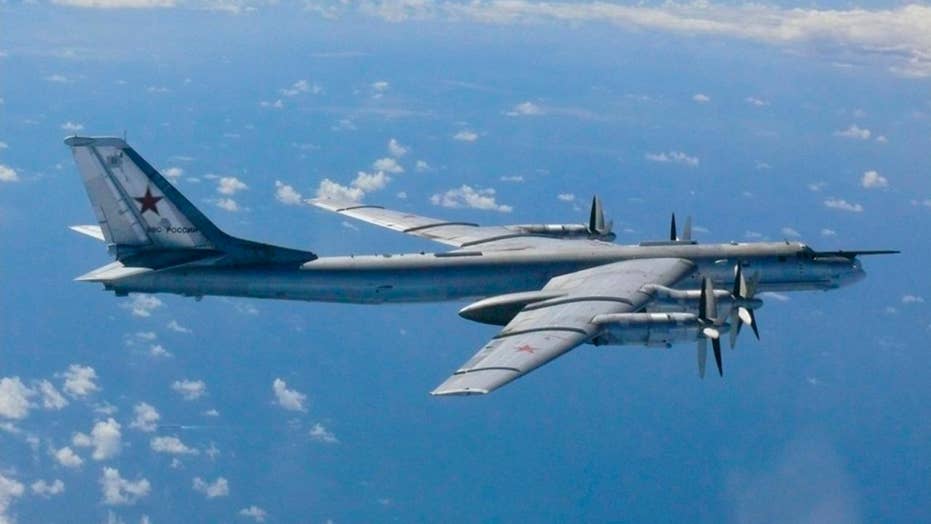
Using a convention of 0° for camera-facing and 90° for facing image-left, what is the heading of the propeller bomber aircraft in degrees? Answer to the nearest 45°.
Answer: approximately 270°
